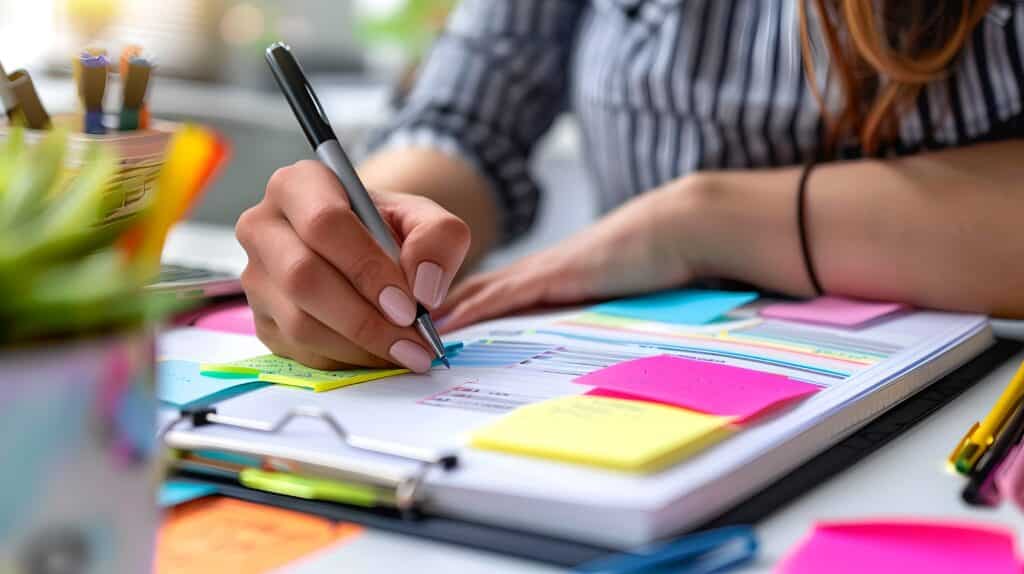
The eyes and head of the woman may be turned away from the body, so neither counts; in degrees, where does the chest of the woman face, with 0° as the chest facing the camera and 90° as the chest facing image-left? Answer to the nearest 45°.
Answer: approximately 45°

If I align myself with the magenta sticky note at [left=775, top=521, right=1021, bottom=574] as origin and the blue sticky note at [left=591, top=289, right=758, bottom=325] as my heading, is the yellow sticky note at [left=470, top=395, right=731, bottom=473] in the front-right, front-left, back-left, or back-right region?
front-left
